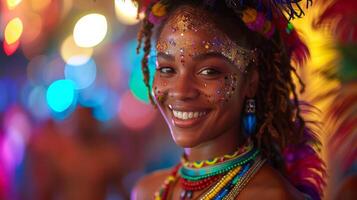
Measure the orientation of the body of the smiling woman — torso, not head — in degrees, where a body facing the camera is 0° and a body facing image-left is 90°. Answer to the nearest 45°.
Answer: approximately 45°
